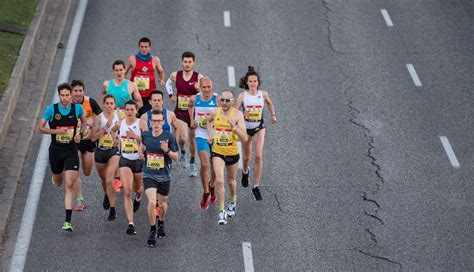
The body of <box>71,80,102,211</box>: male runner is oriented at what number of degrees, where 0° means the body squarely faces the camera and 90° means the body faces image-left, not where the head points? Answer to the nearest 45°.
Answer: approximately 0°

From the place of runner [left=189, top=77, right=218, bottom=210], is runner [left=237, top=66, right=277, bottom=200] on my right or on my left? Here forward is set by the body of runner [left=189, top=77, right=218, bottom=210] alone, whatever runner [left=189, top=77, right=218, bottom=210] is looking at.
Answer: on my left

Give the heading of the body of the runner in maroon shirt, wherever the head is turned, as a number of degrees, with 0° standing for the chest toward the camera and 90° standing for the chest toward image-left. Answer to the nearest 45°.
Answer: approximately 0°

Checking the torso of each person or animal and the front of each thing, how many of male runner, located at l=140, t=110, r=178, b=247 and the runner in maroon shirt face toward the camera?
2

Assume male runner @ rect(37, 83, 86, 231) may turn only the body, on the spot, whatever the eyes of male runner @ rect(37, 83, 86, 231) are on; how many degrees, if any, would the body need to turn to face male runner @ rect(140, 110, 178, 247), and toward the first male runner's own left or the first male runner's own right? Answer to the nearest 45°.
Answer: approximately 45° to the first male runner's own left
